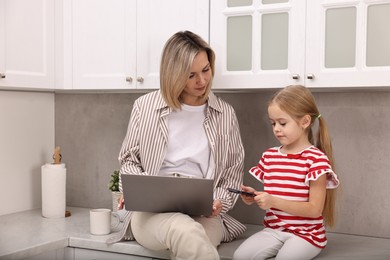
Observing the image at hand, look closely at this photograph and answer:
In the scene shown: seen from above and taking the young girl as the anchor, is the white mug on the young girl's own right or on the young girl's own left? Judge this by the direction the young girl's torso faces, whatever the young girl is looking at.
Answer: on the young girl's own right

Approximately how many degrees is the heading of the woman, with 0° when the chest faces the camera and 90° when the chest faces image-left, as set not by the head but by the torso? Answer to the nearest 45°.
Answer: approximately 0°

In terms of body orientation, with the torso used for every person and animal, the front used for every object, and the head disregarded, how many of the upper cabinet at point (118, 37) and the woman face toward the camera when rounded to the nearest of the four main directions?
2

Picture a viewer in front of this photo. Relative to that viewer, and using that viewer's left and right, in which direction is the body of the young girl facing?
facing the viewer and to the left of the viewer

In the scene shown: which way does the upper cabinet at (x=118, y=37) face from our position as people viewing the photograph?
facing the viewer

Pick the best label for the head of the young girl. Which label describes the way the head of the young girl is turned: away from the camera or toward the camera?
toward the camera

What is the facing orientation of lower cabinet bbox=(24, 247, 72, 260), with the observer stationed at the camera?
facing the viewer and to the right of the viewer

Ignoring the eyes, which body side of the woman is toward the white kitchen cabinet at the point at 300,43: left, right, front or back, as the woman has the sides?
left

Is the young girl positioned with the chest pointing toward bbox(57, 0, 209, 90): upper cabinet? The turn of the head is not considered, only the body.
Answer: no

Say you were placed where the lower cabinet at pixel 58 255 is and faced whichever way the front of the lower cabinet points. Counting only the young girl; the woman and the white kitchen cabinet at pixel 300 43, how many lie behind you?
0

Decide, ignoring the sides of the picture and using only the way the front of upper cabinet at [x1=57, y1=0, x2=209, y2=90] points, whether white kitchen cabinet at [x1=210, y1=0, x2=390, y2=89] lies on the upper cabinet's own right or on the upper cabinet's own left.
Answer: on the upper cabinet's own left

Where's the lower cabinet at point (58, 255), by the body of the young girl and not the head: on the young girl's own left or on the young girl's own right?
on the young girl's own right

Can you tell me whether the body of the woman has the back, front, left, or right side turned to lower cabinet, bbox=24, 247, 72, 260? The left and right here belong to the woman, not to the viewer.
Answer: right
